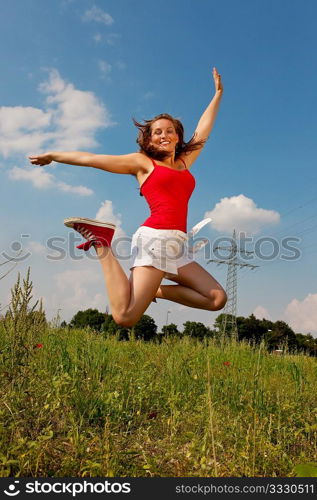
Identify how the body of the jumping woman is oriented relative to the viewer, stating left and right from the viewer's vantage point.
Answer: facing the viewer and to the right of the viewer

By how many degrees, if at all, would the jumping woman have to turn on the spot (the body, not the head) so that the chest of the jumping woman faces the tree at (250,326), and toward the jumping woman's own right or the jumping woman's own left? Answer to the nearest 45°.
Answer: approximately 135° to the jumping woman's own left

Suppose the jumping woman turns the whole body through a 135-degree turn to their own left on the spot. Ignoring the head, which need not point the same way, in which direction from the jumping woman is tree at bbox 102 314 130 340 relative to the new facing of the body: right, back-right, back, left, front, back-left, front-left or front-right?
front
